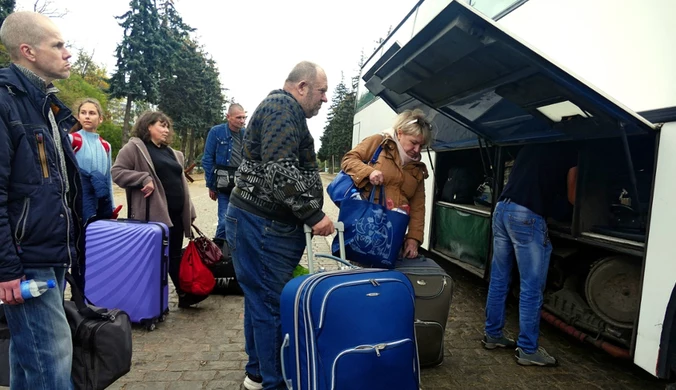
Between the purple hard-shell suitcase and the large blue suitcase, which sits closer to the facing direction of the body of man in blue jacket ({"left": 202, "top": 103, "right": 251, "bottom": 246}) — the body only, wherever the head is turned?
the large blue suitcase

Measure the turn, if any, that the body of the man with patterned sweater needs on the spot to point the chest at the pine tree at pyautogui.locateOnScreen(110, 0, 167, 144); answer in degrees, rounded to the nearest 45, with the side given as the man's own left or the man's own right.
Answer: approximately 90° to the man's own left

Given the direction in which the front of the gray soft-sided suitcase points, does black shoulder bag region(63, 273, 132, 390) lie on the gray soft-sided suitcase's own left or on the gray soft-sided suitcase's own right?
on the gray soft-sided suitcase's own right

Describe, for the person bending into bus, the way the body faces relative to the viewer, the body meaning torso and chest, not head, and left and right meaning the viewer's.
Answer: facing away from the viewer and to the right of the viewer

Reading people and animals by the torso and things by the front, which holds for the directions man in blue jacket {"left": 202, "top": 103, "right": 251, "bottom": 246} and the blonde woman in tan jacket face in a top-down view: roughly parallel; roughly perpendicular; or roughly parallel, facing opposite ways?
roughly parallel

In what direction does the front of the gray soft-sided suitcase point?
toward the camera

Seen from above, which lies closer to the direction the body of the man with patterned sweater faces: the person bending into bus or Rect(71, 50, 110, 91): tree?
the person bending into bus

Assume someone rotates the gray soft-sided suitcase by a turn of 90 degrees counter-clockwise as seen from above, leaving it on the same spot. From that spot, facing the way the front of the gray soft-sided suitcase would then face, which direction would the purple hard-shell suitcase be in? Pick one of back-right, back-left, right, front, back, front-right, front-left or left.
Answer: back

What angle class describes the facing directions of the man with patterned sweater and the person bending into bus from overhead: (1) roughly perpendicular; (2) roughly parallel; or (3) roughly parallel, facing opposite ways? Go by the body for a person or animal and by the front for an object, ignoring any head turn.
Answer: roughly parallel

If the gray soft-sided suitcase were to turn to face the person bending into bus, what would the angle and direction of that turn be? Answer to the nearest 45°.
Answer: approximately 135° to its left

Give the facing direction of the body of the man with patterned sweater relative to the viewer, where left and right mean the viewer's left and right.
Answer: facing to the right of the viewer

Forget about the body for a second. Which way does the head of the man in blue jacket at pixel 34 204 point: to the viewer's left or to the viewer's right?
to the viewer's right

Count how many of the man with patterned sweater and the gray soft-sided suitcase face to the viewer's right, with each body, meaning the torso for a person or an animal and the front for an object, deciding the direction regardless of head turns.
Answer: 1

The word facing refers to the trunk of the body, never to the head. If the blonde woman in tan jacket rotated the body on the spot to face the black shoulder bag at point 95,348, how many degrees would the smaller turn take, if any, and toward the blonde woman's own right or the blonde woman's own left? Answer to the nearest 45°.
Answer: approximately 90° to the blonde woman's own right

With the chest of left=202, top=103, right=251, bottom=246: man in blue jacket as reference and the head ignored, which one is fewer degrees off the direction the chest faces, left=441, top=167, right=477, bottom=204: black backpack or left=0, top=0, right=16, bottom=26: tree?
the black backpack

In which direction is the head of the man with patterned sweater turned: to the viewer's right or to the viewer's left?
to the viewer's right
